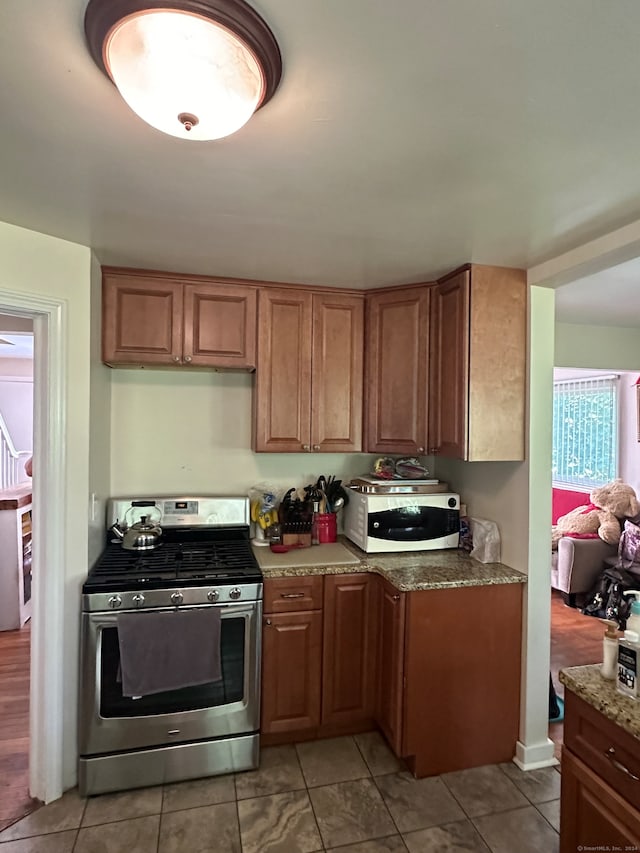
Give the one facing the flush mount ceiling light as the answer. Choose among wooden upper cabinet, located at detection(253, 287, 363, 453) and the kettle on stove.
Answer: the wooden upper cabinet

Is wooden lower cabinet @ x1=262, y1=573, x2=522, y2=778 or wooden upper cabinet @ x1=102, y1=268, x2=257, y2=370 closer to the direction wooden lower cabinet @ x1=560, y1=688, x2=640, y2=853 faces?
the wooden upper cabinet

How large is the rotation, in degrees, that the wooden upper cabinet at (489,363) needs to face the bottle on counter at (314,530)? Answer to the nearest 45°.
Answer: approximately 45° to its right

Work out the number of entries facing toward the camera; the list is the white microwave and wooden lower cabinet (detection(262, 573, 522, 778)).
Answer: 2

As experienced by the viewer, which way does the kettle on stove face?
facing to the left of the viewer

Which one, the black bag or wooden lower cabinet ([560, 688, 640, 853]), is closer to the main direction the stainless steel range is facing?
the wooden lower cabinet

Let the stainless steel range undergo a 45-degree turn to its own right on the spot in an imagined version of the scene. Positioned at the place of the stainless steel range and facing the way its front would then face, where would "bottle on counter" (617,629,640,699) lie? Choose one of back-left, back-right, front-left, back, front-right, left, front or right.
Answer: left

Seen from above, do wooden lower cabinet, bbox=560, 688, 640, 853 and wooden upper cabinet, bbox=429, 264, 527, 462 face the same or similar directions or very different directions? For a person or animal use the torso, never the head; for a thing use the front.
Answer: same or similar directions

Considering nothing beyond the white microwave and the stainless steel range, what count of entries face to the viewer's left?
0

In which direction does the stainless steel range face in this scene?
toward the camera

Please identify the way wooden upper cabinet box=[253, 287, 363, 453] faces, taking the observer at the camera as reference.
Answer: facing the viewer

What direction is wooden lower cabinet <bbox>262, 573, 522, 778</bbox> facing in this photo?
toward the camera

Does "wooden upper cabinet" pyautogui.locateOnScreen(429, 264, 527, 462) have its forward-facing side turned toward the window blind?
no
